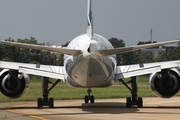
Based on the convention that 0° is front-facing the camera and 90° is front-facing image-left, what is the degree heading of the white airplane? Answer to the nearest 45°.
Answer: approximately 180°
